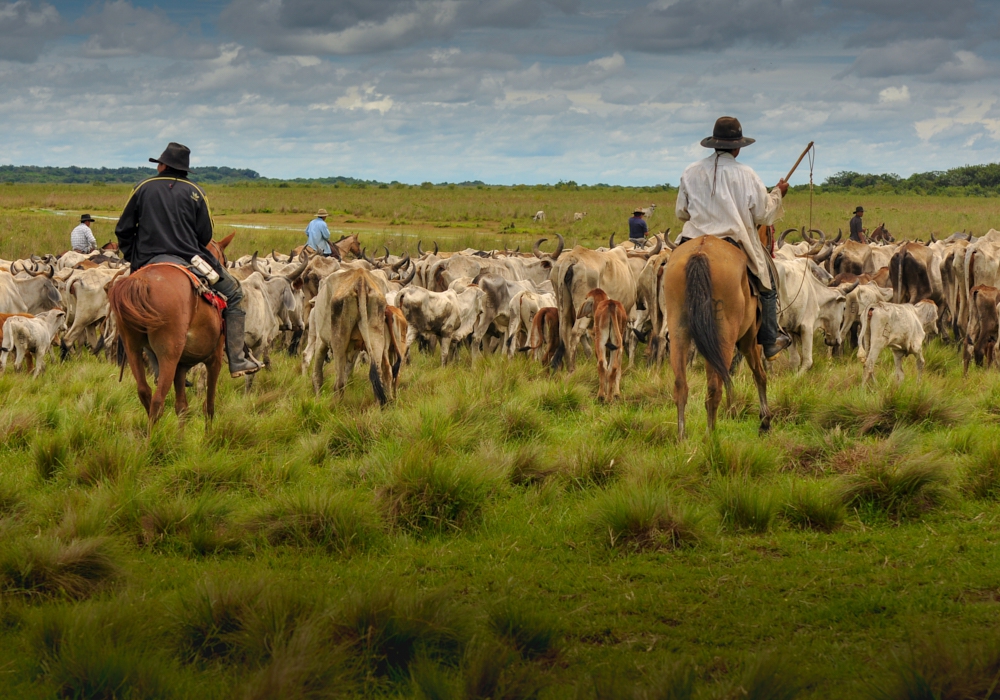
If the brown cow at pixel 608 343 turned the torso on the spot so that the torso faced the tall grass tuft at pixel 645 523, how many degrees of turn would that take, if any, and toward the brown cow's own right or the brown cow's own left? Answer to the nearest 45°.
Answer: approximately 180°

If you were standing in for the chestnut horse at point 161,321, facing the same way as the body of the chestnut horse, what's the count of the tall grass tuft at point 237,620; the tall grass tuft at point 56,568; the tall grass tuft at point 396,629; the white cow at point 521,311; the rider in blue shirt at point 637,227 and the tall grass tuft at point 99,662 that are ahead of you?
2

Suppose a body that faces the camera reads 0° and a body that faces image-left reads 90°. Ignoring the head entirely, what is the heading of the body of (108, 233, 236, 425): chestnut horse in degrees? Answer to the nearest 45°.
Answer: approximately 225°

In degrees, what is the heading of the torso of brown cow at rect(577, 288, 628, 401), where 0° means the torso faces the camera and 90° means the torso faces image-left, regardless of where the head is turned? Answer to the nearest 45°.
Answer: approximately 180°

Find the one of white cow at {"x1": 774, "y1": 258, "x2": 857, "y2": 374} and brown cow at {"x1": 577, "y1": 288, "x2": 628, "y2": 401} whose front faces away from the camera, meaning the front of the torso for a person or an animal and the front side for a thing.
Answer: the brown cow

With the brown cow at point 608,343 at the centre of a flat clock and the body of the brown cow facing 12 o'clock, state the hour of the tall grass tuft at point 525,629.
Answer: The tall grass tuft is roughly at 6 o'clock from the brown cow.

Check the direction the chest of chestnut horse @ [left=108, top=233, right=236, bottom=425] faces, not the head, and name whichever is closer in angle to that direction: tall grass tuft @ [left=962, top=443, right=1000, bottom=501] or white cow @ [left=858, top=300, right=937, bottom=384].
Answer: the white cow

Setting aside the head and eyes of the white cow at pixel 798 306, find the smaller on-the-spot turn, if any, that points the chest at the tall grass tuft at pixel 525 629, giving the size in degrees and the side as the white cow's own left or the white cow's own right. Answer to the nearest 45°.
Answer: approximately 90° to the white cow's own right
